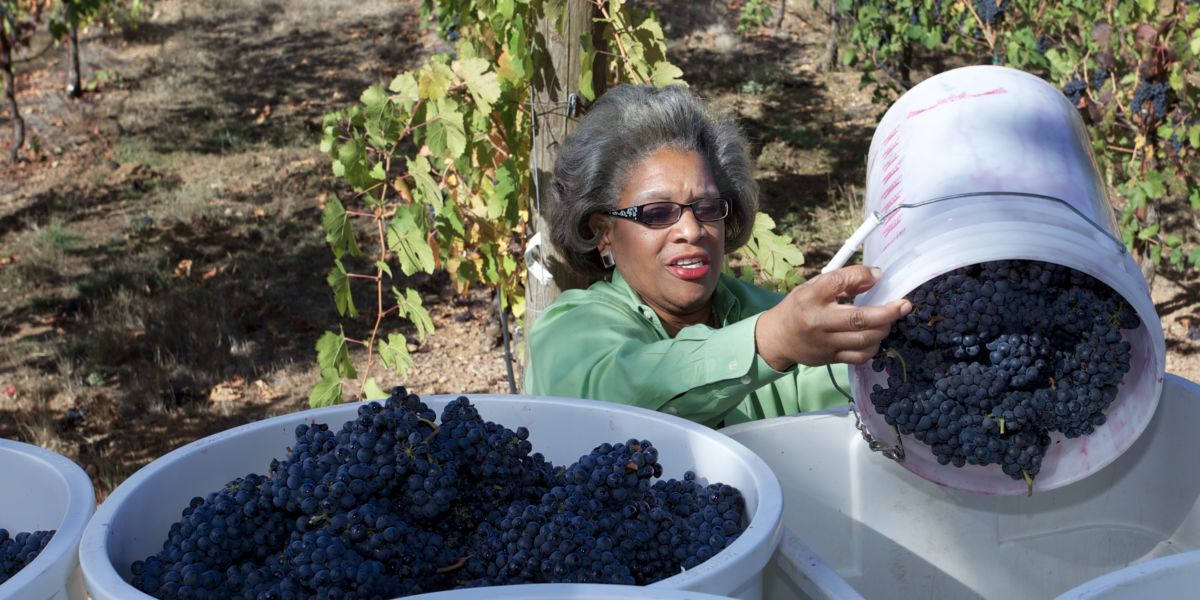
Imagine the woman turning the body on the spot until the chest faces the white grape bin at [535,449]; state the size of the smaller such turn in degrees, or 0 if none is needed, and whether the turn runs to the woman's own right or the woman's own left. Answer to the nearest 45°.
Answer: approximately 45° to the woman's own right

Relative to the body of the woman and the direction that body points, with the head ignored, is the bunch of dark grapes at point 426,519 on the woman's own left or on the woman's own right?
on the woman's own right

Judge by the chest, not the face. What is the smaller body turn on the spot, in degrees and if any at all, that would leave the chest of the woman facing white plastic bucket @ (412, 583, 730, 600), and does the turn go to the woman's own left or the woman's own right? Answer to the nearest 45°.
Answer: approximately 45° to the woman's own right

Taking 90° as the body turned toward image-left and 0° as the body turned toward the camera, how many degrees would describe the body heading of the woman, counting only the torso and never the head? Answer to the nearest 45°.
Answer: approximately 315°

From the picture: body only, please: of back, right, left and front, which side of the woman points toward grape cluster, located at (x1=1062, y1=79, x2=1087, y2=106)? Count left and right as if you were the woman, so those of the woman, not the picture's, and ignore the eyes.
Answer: left
